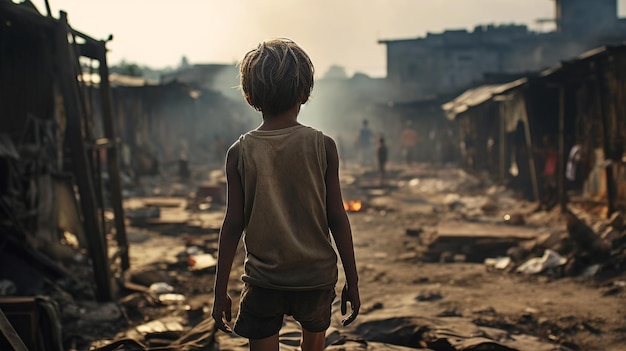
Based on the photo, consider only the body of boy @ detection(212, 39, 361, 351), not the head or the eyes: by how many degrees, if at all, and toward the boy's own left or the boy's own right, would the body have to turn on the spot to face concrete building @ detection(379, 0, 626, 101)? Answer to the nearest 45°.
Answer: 0° — they already face it

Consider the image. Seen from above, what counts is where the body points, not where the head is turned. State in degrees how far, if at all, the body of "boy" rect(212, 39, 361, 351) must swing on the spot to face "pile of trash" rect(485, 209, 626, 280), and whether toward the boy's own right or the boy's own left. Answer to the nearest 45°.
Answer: approximately 45° to the boy's own right

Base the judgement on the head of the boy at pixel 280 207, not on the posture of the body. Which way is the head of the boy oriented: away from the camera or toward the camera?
away from the camera

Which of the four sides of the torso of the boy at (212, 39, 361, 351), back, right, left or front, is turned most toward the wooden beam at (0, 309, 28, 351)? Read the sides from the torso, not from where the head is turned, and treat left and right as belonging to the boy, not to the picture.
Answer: left

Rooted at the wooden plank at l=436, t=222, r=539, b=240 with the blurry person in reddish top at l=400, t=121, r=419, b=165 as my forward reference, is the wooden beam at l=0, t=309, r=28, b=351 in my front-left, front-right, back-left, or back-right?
back-left

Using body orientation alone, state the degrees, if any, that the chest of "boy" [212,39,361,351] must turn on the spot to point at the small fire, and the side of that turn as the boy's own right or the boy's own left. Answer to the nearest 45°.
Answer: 0° — they already face it

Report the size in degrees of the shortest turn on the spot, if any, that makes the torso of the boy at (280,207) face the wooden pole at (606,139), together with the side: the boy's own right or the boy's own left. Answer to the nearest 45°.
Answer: approximately 45° to the boy's own right

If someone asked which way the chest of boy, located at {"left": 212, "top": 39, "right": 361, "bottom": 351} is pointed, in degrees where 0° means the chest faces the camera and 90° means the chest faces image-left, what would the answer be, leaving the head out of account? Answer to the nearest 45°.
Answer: approximately 180°
